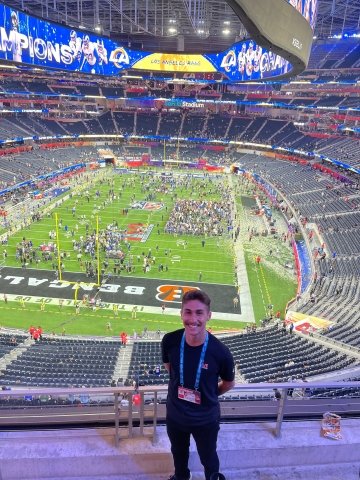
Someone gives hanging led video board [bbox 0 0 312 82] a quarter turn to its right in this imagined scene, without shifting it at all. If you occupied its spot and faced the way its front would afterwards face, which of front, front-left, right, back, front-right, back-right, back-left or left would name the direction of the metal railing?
left

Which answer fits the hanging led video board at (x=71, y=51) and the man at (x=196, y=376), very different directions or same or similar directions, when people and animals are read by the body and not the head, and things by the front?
same or similar directions

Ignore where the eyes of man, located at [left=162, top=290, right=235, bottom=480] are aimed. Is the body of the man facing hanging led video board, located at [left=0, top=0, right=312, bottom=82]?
no

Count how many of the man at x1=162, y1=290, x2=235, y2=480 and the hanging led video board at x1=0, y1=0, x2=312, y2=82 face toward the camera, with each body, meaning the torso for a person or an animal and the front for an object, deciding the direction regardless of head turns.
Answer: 2

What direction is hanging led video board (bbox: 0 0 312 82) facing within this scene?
toward the camera

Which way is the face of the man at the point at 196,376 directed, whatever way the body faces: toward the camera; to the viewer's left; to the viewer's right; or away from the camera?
toward the camera

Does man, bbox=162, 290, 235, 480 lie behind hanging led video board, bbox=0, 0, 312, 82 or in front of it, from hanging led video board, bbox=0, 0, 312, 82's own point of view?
in front
